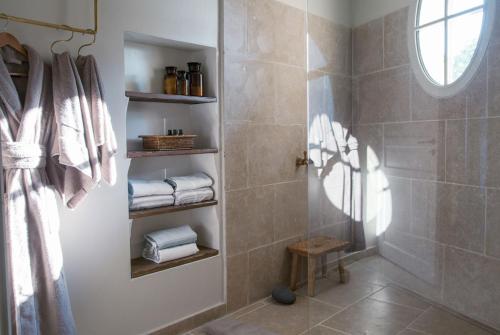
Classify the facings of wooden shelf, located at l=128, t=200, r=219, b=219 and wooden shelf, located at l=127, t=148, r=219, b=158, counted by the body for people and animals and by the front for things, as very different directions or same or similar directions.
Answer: same or similar directions

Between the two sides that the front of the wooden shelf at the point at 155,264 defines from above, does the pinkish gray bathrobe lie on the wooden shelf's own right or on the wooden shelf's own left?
on the wooden shelf's own right

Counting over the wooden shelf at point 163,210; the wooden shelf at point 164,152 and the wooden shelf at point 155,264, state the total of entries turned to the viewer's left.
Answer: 0

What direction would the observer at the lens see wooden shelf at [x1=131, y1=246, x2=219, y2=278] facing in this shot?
facing the viewer and to the right of the viewer

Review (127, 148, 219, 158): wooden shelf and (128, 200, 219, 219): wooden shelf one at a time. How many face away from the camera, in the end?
0

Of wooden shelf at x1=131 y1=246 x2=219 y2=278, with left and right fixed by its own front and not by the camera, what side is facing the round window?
front

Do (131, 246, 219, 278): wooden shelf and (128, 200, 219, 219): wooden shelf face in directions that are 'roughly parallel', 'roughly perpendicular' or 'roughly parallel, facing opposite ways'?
roughly parallel

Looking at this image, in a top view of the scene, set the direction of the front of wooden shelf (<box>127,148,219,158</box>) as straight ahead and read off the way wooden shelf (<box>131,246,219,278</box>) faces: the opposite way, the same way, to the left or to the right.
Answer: the same way

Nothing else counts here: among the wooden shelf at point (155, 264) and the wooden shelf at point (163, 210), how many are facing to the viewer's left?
0

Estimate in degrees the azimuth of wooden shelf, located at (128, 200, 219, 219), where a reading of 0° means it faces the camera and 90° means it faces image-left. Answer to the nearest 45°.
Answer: approximately 315°

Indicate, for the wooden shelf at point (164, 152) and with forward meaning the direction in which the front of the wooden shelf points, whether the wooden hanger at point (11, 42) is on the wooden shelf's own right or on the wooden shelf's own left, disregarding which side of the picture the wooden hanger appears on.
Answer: on the wooden shelf's own right
